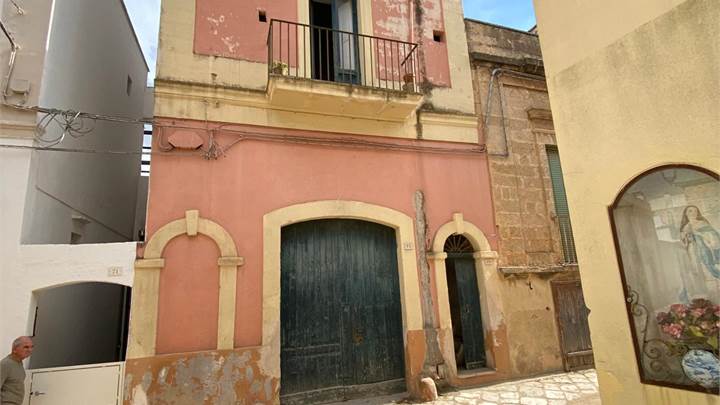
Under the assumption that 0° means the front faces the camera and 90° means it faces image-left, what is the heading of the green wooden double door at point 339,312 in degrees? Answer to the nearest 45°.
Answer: approximately 0°
